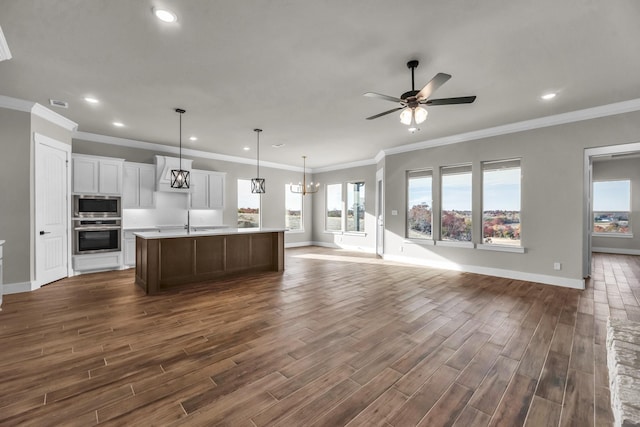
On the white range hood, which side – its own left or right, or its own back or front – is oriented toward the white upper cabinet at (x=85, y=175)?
right

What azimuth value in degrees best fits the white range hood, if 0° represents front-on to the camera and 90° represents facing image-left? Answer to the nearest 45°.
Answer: approximately 0°

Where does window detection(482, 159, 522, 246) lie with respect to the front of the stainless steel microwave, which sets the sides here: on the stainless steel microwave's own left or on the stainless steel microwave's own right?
on the stainless steel microwave's own left

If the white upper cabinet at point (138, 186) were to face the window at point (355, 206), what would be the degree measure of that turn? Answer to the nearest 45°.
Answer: approximately 90° to its left

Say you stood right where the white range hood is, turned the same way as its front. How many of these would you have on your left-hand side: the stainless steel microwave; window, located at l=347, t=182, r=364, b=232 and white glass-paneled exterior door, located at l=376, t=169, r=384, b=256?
2

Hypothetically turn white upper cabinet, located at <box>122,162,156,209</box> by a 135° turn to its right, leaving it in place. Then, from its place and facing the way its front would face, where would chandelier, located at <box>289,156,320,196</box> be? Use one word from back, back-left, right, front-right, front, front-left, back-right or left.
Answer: back-right

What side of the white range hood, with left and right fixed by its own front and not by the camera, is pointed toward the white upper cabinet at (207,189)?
left

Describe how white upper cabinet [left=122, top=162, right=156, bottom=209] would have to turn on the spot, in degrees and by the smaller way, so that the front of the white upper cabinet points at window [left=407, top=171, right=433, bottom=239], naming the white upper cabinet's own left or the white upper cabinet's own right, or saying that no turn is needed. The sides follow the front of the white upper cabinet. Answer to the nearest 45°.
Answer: approximately 45° to the white upper cabinet's own left

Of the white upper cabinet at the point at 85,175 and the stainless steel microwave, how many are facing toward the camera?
2

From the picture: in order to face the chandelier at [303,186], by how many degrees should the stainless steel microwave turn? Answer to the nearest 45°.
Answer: approximately 90° to its left

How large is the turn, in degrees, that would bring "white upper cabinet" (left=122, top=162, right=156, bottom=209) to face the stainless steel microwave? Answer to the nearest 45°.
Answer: approximately 45° to its right

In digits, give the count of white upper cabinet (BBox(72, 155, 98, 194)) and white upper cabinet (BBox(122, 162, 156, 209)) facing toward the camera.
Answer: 2

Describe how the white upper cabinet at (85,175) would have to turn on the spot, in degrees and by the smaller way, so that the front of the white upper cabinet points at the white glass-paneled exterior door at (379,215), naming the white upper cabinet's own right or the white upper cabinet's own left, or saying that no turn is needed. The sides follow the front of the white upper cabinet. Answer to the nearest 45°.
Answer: approximately 90° to the white upper cabinet's own left

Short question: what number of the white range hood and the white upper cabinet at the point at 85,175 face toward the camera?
2
